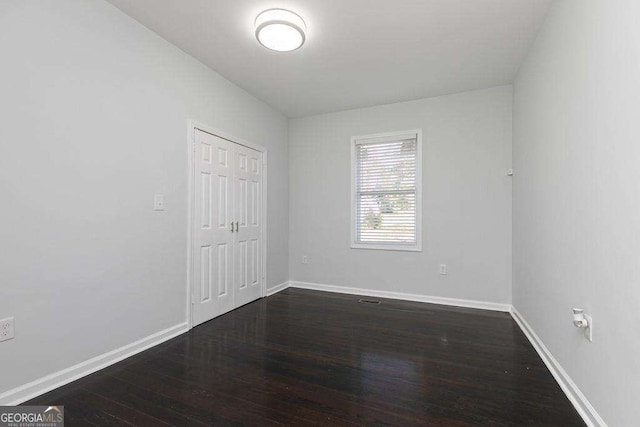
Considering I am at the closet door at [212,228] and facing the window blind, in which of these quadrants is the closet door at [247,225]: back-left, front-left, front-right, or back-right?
front-left

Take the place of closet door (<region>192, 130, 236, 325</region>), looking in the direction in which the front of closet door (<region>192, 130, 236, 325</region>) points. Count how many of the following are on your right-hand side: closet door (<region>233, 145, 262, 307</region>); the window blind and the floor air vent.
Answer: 0

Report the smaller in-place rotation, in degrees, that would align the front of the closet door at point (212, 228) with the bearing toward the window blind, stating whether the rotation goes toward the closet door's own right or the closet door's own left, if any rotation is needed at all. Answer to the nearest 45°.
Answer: approximately 45° to the closet door's own left

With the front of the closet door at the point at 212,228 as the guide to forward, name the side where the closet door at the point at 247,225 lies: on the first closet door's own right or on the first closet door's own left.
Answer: on the first closet door's own left

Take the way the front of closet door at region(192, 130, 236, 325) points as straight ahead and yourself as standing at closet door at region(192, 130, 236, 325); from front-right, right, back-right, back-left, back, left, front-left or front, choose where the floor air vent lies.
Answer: front-left

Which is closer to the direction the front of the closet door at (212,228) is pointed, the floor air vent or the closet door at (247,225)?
the floor air vent

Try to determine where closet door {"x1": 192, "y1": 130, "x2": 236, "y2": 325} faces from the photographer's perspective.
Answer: facing the viewer and to the right of the viewer
